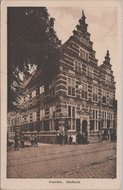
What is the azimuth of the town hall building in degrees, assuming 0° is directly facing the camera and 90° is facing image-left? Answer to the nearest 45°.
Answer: approximately 315°
